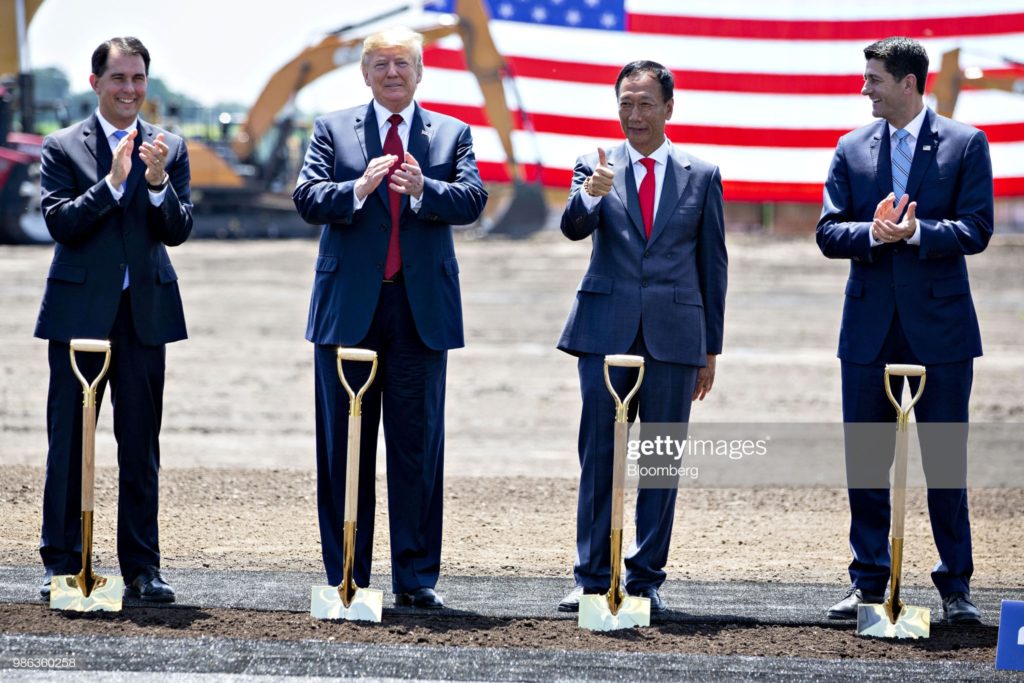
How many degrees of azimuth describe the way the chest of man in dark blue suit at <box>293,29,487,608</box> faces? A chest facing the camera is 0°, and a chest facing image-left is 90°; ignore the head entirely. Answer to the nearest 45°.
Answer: approximately 0°

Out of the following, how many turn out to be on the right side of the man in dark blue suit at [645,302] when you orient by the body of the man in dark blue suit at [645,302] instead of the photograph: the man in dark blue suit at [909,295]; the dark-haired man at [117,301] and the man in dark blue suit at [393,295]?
2

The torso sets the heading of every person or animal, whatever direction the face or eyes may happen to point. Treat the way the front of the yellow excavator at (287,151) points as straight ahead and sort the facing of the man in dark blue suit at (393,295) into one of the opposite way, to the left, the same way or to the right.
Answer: to the right

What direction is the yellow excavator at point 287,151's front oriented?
to the viewer's right

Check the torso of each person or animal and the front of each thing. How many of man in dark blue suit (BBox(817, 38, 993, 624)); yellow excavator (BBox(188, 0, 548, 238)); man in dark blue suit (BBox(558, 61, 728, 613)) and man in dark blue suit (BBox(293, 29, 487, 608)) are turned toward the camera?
3

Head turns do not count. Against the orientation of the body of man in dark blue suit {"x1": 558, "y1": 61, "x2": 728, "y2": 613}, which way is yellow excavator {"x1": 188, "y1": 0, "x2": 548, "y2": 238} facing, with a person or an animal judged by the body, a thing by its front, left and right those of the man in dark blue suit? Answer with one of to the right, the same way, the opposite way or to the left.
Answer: to the left

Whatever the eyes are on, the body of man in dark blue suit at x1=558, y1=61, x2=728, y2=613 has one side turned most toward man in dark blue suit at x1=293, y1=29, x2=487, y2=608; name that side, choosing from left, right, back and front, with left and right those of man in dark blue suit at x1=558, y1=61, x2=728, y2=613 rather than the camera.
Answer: right

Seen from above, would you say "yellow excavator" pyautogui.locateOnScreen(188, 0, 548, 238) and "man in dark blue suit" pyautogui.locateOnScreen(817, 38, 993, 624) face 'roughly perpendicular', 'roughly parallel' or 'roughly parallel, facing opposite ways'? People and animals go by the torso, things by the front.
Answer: roughly perpendicular

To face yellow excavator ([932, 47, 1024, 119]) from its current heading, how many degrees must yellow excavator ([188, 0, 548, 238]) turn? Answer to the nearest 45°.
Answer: approximately 45° to its right

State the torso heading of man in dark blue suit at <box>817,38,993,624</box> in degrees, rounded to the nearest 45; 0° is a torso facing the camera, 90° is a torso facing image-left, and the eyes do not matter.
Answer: approximately 0°

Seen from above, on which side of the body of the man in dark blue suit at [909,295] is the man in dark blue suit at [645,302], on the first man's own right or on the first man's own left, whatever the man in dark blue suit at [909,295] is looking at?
on the first man's own right

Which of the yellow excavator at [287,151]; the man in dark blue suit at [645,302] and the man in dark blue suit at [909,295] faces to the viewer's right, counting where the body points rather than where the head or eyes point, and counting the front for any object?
the yellow excavator

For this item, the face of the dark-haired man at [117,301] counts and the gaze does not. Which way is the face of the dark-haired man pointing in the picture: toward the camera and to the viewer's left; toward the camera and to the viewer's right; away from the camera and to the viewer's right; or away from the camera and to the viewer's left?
toward the camera and to the viewer's right

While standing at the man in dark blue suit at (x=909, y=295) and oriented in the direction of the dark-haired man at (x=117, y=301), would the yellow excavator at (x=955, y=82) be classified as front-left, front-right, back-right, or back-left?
back-right

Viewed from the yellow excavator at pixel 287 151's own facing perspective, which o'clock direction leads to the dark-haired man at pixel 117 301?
The dark-haired man is roughly at 3 o'clock from the yellow excavator.

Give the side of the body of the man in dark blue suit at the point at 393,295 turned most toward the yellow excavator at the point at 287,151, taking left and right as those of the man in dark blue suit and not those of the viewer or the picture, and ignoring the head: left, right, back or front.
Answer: back
